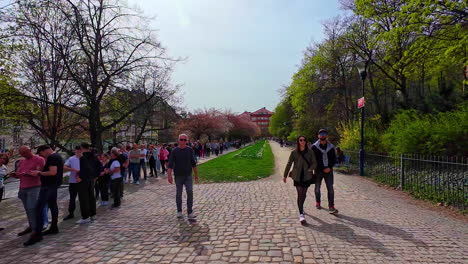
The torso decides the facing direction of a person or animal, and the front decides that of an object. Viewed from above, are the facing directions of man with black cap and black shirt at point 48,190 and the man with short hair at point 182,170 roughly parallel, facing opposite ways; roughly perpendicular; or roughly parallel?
roughly perpendicular

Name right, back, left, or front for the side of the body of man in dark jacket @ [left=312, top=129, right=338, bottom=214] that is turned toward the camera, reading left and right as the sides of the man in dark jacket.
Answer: front

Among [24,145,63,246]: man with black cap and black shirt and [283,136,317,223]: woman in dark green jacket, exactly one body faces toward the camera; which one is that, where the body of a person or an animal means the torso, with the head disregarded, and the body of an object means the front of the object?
the woman in dark green jacket

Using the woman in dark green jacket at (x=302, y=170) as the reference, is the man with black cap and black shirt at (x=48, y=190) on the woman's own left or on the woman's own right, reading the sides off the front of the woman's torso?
on the woman's own right

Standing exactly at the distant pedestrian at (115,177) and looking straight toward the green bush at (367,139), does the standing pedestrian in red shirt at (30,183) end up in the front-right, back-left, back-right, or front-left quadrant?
back-right

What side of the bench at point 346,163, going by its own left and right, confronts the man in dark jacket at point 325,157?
left

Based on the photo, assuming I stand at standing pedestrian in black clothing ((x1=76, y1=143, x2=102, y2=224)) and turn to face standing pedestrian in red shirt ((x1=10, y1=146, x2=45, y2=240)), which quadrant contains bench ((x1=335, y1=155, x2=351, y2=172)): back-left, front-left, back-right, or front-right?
back-left

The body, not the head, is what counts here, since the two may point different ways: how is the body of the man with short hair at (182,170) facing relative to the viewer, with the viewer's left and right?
facing the viewer

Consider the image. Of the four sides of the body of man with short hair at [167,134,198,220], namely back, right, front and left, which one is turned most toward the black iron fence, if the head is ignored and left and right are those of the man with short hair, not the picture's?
left

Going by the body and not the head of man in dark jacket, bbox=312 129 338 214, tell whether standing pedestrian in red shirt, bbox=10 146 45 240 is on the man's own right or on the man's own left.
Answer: on the man's own right
